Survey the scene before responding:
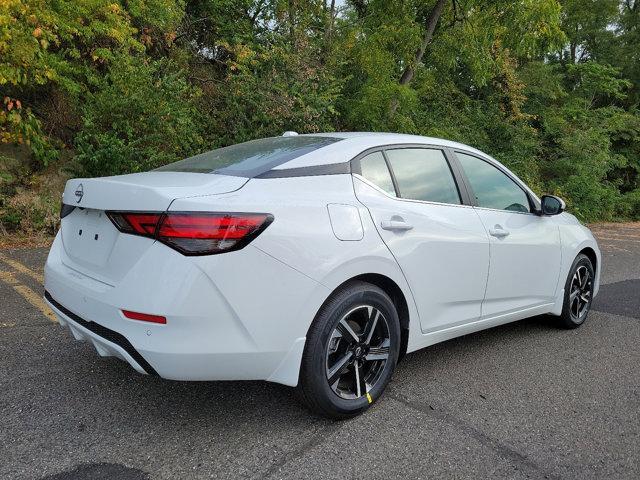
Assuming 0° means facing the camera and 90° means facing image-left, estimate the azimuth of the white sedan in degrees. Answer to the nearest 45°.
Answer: approximately 225°
